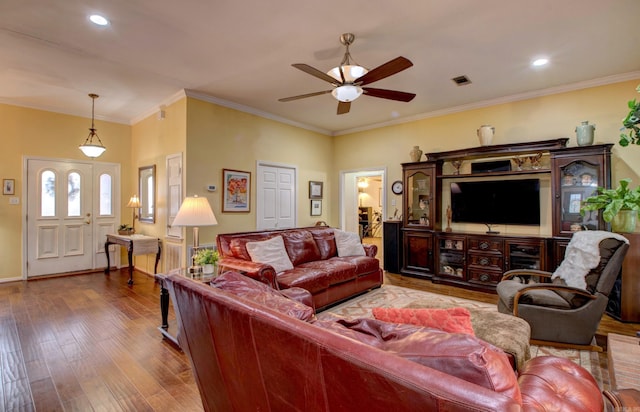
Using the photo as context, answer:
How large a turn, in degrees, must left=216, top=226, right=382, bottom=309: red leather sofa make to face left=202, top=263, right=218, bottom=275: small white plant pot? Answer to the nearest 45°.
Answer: approximately 90° to its right

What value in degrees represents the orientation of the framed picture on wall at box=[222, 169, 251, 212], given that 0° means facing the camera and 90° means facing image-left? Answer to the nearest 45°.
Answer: approximately 315°

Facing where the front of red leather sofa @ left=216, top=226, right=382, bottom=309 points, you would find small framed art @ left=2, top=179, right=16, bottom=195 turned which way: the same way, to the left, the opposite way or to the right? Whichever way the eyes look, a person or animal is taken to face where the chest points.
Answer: the same way

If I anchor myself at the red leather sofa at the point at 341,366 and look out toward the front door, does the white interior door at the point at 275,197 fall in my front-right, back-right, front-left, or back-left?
front-right

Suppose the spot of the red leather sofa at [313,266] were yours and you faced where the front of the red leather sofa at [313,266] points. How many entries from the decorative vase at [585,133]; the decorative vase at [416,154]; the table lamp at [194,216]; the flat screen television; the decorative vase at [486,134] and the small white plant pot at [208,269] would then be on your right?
2

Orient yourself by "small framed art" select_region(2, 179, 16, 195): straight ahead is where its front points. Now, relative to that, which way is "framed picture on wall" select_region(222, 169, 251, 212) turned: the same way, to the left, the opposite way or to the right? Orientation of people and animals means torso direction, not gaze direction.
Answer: the same way

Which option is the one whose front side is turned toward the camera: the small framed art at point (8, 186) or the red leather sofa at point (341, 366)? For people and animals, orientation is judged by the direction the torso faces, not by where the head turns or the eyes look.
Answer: the small framed art

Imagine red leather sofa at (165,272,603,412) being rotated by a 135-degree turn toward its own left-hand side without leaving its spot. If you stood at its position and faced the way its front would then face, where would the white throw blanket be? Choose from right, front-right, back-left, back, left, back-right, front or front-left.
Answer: back-right

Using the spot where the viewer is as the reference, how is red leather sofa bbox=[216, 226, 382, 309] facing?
facing the viewer and to the right of the viewer

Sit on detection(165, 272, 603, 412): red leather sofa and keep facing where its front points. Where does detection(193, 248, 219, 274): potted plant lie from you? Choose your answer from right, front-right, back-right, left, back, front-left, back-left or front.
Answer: left

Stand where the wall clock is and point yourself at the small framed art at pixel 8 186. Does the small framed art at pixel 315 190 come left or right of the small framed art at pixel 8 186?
right

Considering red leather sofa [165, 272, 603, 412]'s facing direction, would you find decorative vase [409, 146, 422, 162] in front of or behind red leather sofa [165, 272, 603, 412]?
in front

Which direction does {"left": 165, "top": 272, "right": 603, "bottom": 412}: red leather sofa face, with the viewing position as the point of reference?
facing away from the viewer and to the right of the viewer

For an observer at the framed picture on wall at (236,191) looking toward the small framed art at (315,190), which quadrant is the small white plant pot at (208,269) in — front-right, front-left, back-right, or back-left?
back-right

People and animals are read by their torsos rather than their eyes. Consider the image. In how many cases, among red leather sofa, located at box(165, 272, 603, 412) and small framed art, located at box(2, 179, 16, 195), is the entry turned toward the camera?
1

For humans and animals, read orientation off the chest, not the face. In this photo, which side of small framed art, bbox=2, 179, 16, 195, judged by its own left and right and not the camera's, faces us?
front

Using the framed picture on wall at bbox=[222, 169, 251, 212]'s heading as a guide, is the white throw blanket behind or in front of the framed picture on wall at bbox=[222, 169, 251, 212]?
in front
